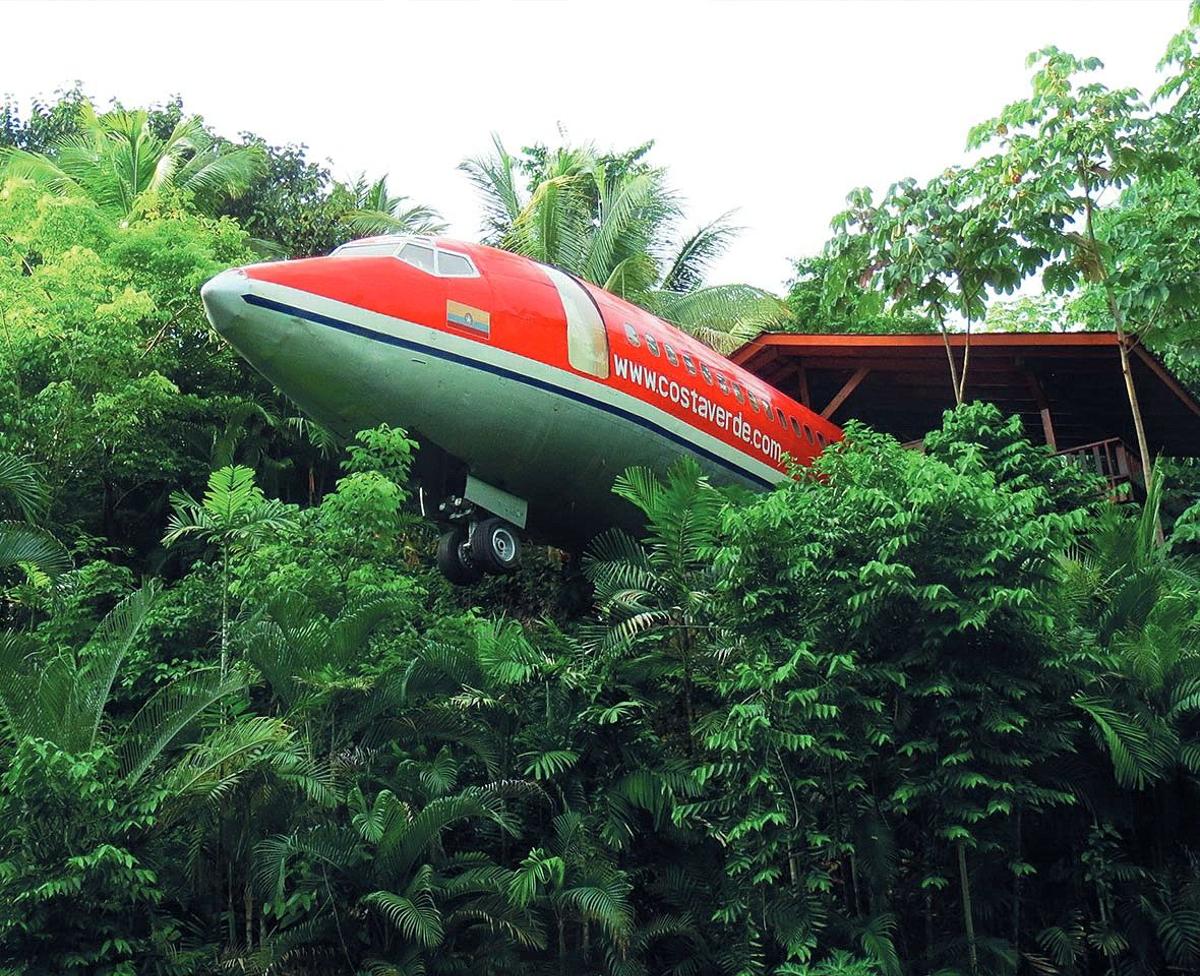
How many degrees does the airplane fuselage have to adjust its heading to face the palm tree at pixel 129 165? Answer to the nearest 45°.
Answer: approximately 90° to its right

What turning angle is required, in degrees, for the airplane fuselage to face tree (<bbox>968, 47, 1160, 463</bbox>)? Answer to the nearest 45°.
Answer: approximately 135° to its left

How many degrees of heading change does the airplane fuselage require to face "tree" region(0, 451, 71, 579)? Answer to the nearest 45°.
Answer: approximately 45° to its right

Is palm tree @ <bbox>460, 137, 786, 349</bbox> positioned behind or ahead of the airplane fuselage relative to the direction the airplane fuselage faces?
behind

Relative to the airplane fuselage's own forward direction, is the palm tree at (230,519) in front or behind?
in front

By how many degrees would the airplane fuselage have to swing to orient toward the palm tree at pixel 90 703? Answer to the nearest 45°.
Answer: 0° — it already faces it

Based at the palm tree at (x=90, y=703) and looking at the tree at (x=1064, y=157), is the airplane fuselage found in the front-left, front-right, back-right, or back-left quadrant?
front-left

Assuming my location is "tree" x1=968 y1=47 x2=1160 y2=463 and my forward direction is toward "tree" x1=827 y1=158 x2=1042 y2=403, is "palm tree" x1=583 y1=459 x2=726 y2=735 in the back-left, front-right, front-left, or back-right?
front-left

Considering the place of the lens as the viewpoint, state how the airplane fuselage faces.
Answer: facing the viewer and to the left of the viewer
